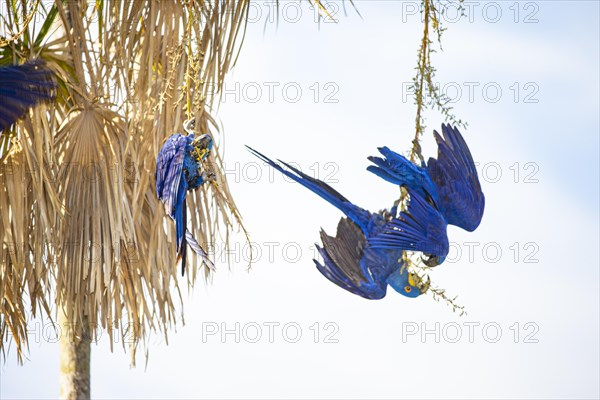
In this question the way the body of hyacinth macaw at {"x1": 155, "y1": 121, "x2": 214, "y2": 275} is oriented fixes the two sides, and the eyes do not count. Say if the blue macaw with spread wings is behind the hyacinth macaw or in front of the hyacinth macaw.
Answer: in front
